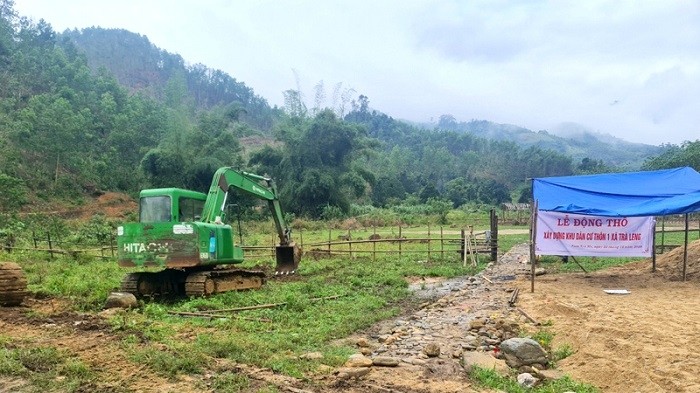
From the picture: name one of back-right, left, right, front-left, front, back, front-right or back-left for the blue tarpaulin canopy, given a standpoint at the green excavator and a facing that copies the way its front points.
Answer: front-right

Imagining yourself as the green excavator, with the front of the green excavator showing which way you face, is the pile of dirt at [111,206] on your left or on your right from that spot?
on your left

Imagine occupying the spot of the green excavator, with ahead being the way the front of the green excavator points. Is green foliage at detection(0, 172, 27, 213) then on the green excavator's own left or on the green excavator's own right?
on the green excavator's own left

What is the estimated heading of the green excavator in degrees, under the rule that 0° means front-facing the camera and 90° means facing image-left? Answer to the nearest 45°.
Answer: approximately 225°

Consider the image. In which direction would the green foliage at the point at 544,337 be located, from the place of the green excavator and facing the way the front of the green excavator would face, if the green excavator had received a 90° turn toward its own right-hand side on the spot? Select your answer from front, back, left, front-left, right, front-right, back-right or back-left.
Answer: front

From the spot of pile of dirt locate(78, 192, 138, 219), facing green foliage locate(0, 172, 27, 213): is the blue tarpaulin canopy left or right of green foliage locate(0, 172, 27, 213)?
left

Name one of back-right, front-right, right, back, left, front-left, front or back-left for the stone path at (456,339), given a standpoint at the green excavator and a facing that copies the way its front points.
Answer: right

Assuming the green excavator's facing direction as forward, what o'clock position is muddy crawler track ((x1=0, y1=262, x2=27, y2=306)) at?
The muddy crawler track is roughly at 7 o'clock from the green excavator.

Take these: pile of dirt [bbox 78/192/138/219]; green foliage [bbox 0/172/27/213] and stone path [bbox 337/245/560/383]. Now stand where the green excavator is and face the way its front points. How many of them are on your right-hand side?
1
